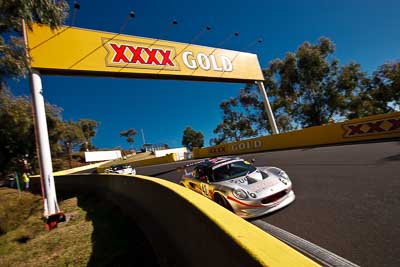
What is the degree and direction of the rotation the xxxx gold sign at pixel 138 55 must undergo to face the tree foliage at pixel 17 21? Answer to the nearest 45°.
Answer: approximately 90° to its right

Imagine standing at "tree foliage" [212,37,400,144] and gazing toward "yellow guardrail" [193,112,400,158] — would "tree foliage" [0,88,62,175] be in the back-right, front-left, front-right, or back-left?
front-right

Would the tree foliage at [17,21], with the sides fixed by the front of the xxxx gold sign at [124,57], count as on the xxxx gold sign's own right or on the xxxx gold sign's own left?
on the xxxx gold sign's own right

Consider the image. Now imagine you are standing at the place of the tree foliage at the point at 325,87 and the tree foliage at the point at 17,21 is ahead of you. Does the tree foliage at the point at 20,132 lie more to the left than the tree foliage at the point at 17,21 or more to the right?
right

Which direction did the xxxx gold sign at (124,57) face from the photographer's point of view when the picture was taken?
facing the viewer and to the right of the viewer

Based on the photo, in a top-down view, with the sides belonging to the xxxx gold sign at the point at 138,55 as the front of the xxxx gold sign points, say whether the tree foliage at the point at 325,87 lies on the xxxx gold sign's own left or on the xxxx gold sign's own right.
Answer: on the xxxx gold sign's own left

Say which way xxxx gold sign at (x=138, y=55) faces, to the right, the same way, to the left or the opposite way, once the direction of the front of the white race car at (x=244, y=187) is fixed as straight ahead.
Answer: the same way

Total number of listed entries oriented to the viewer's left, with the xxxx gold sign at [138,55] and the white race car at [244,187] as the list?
0

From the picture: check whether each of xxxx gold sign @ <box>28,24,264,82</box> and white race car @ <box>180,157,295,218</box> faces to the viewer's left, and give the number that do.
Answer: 0
